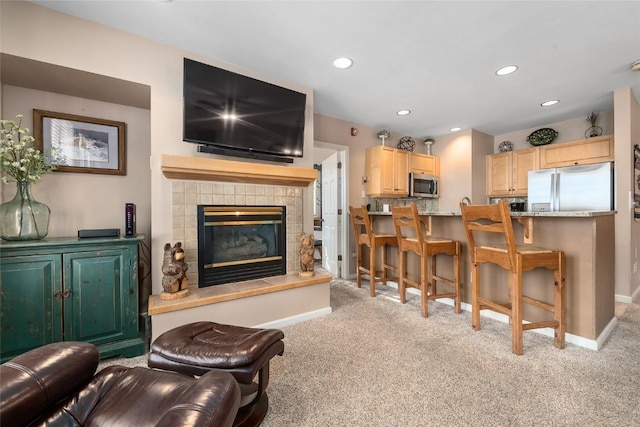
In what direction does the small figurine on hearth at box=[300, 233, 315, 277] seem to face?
toward the camera

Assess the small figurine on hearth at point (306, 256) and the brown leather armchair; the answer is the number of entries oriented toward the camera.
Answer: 1

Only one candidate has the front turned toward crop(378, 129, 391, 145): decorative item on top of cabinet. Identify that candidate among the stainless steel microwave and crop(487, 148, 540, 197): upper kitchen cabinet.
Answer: the upper kitchen cabinet

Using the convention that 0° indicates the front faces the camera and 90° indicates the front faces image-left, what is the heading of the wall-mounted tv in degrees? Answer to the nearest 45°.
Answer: approximately 315°

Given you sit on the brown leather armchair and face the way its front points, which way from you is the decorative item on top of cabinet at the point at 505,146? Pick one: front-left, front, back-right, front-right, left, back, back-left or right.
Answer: front-right

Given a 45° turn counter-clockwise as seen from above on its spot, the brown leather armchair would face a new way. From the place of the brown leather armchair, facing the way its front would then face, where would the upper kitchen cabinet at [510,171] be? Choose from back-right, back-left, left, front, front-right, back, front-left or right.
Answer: right

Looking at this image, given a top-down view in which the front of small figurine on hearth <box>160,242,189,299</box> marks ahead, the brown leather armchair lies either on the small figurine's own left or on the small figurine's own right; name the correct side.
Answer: on the small figurine's own right

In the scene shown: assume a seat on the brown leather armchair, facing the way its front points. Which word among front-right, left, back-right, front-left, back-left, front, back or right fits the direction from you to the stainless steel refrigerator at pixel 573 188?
front-right

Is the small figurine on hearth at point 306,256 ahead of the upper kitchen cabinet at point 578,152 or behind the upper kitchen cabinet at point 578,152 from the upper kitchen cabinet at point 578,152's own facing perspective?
ahead

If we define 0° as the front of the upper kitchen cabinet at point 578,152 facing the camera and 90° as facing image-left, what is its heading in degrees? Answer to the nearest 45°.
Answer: approximately 45°

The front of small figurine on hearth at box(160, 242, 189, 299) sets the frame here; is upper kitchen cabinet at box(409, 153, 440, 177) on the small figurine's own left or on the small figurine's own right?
on the small figurine's own left

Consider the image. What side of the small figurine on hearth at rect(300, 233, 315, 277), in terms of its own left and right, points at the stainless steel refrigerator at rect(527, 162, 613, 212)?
left

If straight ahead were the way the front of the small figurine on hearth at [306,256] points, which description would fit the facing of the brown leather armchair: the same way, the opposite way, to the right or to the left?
the opposite way

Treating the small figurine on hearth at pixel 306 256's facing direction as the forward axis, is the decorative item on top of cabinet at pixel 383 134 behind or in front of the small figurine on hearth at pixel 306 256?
behind

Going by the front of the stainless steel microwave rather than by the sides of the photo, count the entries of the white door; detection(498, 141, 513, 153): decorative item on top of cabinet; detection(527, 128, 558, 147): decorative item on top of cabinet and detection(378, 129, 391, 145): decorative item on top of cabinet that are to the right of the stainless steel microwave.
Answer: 2

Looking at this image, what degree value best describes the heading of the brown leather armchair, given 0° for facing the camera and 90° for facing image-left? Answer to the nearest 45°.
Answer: approximately 225°

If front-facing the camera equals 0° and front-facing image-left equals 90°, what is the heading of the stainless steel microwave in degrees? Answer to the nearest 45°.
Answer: approximately 315°

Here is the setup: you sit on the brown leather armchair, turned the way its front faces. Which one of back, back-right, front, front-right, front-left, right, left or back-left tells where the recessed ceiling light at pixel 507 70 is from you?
front-right

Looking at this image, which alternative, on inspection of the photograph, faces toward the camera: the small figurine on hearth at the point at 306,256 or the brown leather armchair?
the small figurine on hearth
